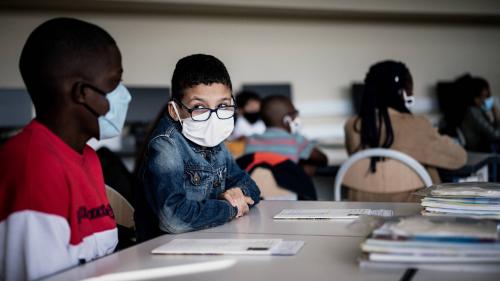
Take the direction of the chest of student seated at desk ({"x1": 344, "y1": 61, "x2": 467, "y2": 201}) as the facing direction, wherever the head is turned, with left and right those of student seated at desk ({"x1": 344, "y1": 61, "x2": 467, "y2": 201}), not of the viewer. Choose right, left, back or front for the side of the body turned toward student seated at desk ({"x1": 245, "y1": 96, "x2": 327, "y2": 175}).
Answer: left

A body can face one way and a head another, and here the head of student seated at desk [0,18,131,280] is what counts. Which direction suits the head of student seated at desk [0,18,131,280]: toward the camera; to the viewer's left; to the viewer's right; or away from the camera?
to the viewer's right

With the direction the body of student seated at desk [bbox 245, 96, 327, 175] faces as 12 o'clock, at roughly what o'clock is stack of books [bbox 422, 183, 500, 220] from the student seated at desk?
The stack of books is roughly at 4 o'clock from the student seated at desk.

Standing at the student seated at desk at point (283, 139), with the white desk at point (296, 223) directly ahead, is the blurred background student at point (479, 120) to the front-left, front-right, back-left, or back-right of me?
back-left

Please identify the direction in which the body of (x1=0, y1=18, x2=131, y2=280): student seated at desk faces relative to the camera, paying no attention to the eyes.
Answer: to the viewer's right

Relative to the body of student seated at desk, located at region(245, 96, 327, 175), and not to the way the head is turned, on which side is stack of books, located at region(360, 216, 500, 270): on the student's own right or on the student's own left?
on the student's own right

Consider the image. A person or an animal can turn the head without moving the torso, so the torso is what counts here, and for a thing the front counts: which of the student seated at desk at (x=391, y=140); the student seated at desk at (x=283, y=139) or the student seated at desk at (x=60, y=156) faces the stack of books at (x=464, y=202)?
the student seated at desk at (x=60, y=156)

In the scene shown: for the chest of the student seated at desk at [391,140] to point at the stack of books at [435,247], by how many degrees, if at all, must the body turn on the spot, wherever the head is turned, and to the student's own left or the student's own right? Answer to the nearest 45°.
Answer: approximately 135° to the student's own right

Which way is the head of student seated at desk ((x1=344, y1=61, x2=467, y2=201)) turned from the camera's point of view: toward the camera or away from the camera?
away from the camera

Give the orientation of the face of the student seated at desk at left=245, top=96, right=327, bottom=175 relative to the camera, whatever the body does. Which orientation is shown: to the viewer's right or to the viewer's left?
to the viewer's right

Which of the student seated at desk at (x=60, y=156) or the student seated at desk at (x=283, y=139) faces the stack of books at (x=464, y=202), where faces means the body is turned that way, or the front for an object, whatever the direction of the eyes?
the student seated at desk at (x=60, y=156)

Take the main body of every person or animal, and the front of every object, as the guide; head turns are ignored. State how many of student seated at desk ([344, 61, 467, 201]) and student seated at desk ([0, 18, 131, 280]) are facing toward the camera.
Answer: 0
